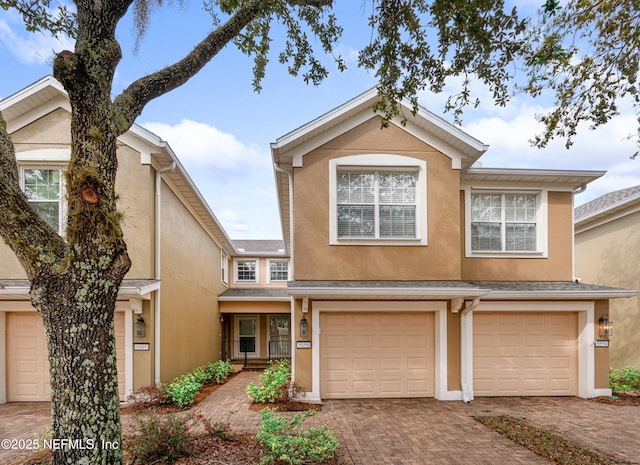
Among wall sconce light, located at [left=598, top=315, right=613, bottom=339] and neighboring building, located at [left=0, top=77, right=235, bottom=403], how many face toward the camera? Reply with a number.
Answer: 2

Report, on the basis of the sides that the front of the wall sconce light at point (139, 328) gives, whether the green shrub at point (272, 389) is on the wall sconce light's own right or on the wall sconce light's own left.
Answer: on the wall sconce light's own left

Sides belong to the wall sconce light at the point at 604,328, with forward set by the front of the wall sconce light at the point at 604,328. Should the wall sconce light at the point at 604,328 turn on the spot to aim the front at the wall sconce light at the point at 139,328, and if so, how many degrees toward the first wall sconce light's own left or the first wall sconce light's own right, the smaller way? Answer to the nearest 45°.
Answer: approximately 45° to the first wall sconce light's own right

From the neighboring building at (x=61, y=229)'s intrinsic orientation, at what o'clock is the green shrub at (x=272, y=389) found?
The green shrub is roughly at 10 o'clock from the neighboring building.

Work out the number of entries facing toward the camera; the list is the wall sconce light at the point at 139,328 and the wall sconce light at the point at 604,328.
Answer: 2

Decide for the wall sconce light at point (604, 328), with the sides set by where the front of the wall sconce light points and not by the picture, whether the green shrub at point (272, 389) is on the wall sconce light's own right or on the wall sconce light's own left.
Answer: on the wall sconce light's own right

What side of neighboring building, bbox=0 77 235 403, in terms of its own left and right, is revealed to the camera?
front

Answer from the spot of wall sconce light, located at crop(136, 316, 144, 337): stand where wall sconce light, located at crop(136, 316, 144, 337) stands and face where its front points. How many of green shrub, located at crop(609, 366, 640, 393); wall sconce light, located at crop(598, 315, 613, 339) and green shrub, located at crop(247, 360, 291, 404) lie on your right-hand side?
0

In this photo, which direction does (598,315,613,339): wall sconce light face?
toward the camera

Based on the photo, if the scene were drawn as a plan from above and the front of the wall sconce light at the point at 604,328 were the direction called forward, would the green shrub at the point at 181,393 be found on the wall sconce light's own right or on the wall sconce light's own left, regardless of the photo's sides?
on the wall sconce light's own right

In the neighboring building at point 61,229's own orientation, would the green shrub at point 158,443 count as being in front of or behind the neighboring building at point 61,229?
in front
